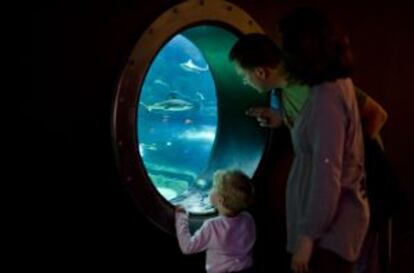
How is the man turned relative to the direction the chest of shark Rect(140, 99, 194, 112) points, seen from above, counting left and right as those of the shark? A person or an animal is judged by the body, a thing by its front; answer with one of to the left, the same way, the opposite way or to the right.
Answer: the opposite way

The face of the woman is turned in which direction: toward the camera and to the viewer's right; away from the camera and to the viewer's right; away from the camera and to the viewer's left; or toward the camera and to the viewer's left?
away from the camera and to the viewer's left

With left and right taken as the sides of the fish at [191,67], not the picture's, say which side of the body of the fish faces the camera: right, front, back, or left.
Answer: left

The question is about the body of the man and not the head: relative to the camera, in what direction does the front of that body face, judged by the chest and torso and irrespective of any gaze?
to the viewer's left
